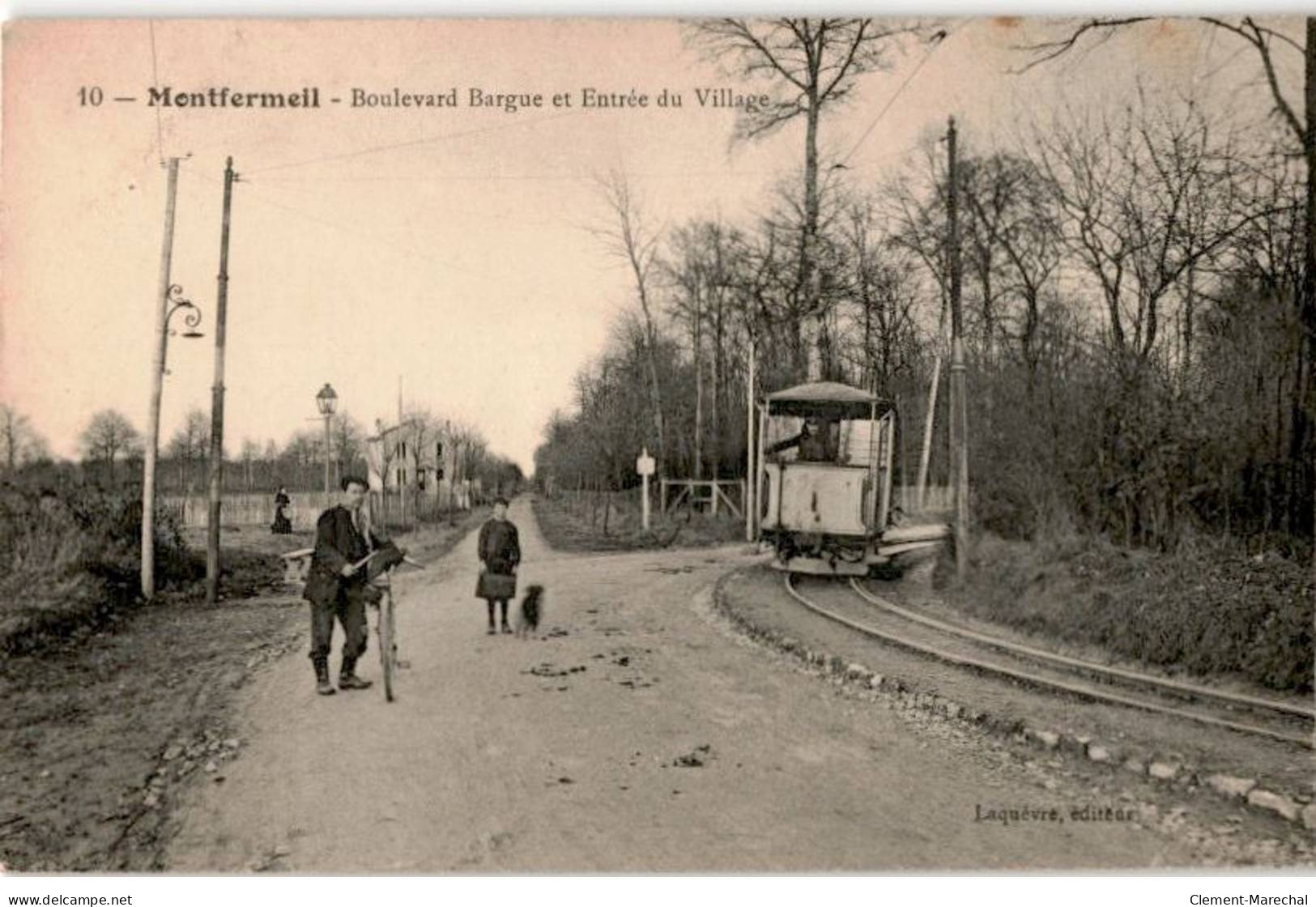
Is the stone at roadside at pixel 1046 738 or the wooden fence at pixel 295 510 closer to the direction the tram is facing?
the stone at roadside

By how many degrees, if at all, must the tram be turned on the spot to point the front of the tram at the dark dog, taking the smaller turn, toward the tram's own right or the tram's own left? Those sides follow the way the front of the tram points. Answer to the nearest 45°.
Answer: approximately 45° to the tram's own right

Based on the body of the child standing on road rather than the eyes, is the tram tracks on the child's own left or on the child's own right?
on the child's own left

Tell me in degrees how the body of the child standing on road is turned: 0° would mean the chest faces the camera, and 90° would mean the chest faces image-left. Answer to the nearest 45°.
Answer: approximately 0°

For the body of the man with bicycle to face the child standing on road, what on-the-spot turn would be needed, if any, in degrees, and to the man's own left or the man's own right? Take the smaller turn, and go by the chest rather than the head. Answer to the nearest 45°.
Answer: approximately 90° to the man's own left

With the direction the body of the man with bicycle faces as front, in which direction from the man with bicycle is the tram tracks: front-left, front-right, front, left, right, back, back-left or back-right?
front-left

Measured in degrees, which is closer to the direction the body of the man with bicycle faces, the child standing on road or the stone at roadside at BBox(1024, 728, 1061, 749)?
the stone at roadside

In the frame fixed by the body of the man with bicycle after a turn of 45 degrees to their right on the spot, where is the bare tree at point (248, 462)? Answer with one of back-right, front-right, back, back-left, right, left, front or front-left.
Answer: back

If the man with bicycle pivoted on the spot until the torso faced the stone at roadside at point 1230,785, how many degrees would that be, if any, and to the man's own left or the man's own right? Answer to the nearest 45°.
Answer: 0° — they already face it

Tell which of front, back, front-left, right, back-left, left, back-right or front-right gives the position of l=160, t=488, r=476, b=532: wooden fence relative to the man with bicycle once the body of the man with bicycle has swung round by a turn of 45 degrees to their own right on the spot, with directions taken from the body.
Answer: back

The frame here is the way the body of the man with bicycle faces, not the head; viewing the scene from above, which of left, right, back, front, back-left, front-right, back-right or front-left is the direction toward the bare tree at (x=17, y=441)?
back

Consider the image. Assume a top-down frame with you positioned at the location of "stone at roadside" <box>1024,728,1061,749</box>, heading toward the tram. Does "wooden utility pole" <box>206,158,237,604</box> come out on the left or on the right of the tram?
left

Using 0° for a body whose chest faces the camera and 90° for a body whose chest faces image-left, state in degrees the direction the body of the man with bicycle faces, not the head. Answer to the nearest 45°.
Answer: approximately 315°

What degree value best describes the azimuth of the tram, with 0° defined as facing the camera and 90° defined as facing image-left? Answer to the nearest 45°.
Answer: approximately 0°

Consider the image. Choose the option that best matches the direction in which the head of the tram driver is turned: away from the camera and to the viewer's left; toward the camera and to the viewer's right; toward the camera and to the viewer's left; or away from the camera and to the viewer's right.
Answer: toward the camera and to the viewer's left

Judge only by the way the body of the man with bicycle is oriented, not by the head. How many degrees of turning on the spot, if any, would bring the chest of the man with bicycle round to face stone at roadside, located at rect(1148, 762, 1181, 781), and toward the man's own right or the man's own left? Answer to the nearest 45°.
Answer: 0° — they already face it

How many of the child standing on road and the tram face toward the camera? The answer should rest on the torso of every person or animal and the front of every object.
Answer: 2
